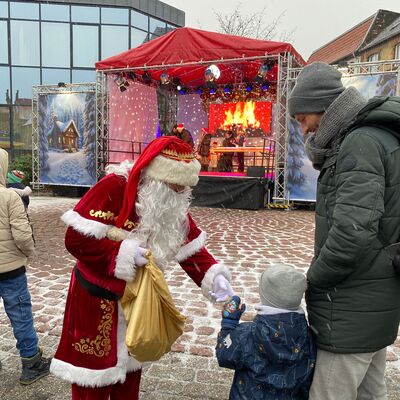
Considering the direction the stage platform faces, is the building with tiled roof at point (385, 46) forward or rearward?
rearward

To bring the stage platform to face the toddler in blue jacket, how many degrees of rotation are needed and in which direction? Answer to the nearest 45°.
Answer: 0° — it already faces them

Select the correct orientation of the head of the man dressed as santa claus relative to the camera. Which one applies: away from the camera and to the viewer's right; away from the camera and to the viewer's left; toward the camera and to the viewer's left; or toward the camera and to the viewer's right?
toward the camera and to the viewer's right

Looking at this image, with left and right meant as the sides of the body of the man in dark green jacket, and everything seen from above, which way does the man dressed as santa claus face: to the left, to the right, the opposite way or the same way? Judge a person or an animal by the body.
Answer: the opposite way

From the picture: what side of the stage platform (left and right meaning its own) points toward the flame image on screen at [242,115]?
back

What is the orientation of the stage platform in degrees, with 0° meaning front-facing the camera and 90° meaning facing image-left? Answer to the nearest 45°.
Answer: approximately 0°

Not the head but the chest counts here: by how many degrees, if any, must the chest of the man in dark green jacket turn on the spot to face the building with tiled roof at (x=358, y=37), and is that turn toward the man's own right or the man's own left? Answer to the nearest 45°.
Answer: approximately 90° to the man's own right

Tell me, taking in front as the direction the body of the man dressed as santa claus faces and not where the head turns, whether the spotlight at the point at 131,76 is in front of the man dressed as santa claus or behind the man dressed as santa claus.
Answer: behind

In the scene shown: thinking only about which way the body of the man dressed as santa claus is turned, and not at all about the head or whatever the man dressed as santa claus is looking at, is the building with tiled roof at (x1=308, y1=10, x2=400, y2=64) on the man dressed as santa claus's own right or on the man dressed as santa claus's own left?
on the man dressed as santa claus's own left

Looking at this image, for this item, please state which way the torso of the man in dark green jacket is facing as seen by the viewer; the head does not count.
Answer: to the viewer's left

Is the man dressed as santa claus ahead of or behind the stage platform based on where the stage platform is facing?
ahead

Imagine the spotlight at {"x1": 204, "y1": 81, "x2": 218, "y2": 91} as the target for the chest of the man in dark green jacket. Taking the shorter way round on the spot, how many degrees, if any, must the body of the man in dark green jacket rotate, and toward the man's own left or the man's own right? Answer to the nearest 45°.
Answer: approximately 90° to the man's own right
